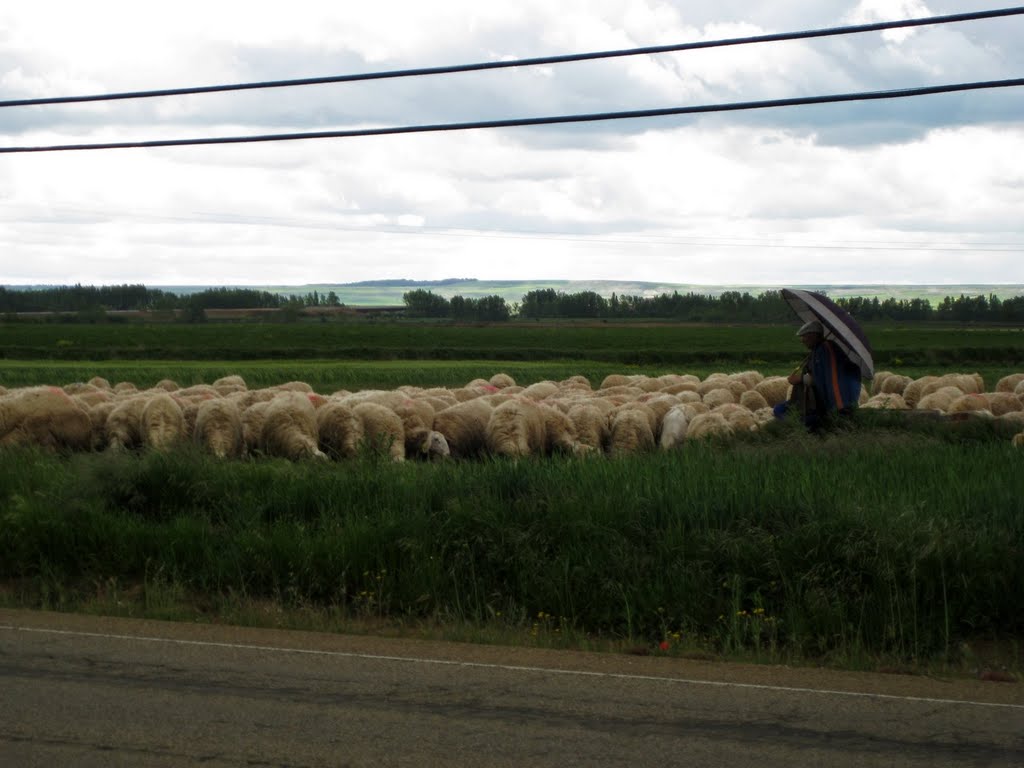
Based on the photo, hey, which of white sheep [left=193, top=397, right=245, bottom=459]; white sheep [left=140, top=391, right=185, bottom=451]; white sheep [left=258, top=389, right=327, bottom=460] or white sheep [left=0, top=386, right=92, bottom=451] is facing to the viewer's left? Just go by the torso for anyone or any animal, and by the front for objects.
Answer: white sheep [left=0, top=386, right=92, bottom=451]

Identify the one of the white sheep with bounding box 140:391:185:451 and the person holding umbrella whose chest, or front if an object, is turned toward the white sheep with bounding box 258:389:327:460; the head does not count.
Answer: the person holding umbrella

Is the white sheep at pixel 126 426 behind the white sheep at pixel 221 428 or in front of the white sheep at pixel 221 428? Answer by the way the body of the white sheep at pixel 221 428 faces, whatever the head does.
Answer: behind

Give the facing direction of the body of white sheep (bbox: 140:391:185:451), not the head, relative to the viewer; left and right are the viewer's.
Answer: facing away from the viewer

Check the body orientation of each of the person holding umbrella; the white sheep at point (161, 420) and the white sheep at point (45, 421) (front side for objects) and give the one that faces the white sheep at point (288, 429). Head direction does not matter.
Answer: the person holding umbrella

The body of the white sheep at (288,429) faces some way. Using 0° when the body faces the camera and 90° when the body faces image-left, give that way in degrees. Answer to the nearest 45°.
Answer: approximately 315°

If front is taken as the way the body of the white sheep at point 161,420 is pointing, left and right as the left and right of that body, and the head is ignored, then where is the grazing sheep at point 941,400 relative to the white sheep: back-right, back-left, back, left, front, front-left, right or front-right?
right

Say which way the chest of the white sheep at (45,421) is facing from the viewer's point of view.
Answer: to the viewer's left
